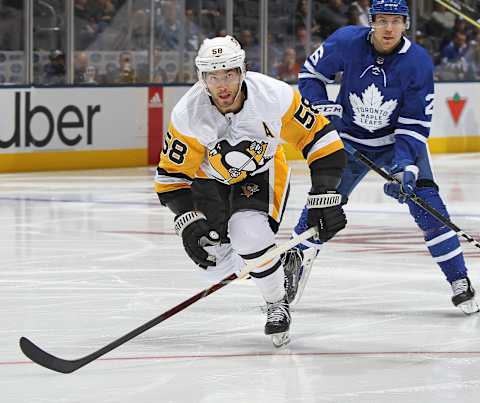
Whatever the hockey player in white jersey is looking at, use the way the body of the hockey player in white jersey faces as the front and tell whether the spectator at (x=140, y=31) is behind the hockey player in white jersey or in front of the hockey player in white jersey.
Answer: behind

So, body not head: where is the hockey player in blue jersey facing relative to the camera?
toward the camera

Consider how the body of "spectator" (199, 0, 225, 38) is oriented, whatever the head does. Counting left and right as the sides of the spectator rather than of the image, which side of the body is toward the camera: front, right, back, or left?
front

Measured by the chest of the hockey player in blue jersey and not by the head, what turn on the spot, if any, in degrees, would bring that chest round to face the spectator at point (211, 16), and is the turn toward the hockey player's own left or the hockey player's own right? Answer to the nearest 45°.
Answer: approximately 180°

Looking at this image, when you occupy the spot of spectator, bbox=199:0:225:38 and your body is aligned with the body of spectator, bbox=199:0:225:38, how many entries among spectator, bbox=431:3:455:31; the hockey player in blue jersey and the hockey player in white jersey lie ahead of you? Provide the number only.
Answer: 2

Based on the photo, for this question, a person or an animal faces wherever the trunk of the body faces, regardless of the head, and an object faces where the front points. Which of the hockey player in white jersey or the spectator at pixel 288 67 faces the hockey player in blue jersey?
the spectator

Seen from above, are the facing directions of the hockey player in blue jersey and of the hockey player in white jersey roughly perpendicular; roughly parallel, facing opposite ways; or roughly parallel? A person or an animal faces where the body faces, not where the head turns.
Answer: roughly parallel

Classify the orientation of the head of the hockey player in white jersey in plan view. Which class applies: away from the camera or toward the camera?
toward the camera

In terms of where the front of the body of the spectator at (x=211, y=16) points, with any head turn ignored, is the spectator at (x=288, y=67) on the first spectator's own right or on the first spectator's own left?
on the first spectator's own left

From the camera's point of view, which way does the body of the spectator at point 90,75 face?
toward the camera

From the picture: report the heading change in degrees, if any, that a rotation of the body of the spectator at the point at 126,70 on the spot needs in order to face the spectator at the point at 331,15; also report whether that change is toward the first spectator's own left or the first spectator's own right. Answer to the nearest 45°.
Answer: approximately 135° to the first spectator's own left

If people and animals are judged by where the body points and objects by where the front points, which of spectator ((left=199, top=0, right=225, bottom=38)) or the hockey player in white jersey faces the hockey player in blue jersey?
the spectator

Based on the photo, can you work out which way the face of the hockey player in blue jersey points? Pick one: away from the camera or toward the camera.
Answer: toward the camera
